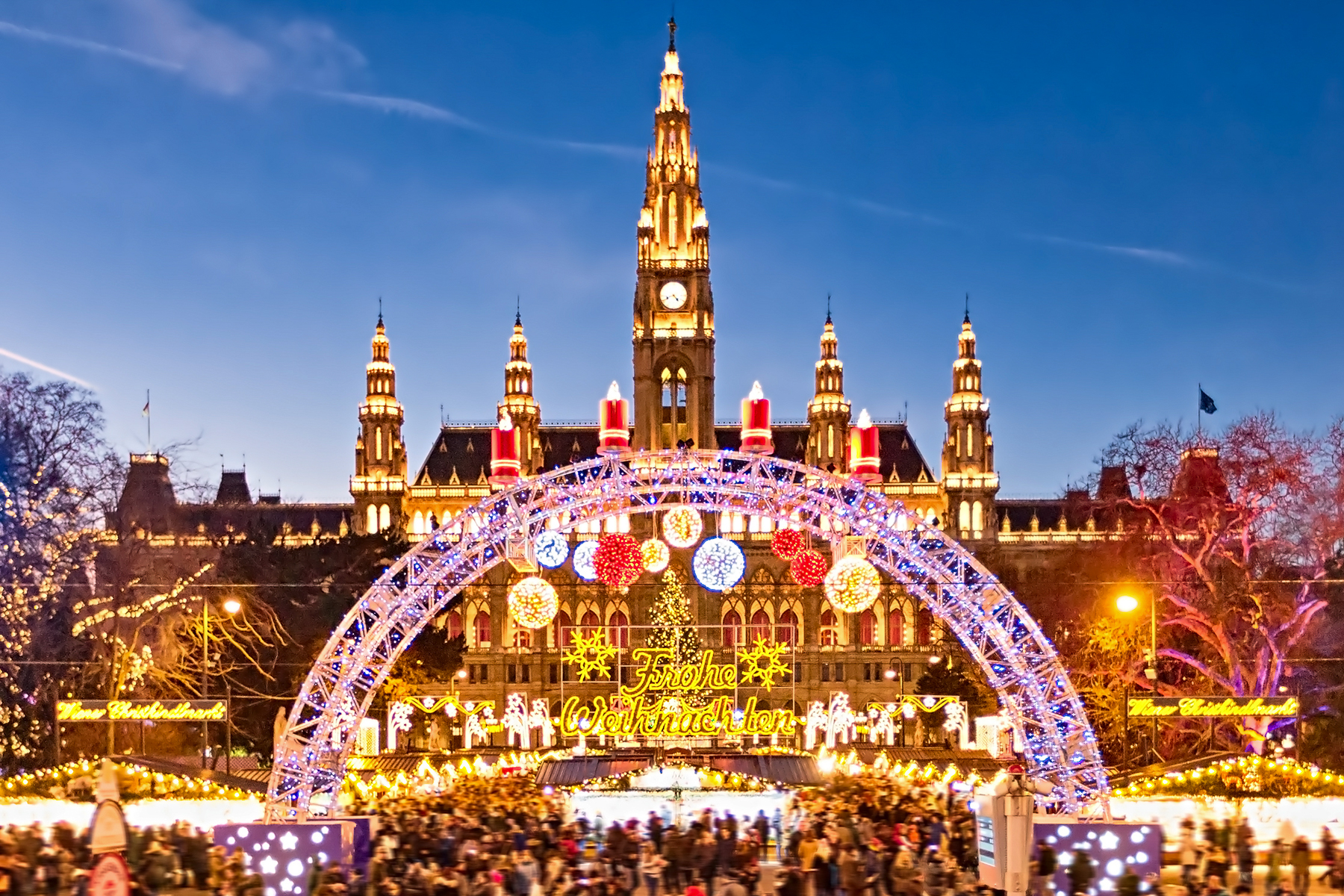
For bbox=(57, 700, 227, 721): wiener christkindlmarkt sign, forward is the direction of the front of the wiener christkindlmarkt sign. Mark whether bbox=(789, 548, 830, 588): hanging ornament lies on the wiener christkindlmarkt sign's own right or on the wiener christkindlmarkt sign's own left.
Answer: on the wiener christkindlmarkt sign's own left

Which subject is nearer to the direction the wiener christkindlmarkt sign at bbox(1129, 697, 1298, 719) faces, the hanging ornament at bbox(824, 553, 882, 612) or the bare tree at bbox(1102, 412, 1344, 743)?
the hanging ornament

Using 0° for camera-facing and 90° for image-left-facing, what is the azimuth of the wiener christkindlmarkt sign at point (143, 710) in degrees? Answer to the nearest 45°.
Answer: approximately 0°

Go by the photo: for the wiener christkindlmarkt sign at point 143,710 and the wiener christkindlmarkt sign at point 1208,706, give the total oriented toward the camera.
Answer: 2

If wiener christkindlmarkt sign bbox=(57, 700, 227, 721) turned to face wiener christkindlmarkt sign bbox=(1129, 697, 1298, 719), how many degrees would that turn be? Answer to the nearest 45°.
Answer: approximately 90° to its left
